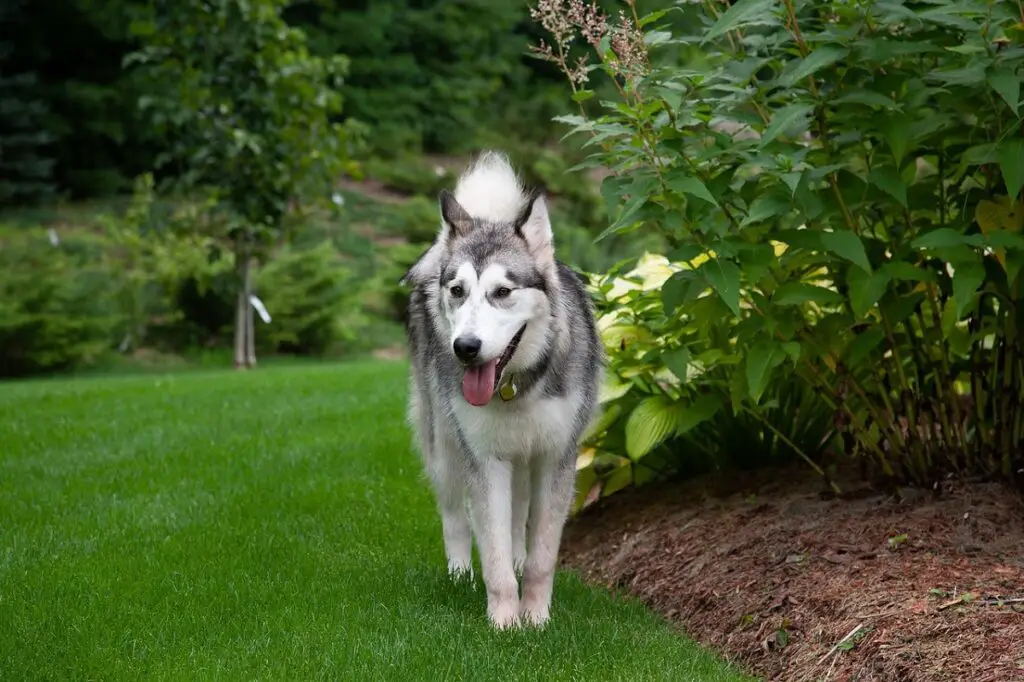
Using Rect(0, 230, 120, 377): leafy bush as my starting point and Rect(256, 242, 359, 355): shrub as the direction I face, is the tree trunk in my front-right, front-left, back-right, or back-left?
front-right

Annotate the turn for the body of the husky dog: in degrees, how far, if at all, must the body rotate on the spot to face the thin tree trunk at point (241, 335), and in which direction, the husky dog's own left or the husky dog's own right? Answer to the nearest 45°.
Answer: approximately 180°

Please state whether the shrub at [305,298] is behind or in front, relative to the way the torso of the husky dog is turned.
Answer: behind

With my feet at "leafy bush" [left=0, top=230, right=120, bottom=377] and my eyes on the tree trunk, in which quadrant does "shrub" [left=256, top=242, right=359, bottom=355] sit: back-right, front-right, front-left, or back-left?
front-left

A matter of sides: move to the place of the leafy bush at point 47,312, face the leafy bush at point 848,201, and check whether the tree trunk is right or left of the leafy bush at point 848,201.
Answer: left

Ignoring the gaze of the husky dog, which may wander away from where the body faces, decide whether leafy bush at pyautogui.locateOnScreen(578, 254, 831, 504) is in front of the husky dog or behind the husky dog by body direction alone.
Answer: behind

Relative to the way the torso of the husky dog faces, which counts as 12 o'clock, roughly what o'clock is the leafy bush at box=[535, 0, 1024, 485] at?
The leafy bush is roughly at 9 o'clock from the husky dog.

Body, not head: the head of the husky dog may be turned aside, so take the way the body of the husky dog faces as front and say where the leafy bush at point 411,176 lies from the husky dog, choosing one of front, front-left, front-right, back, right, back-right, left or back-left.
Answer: back

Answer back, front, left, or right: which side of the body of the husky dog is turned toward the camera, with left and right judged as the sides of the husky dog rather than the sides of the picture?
front
